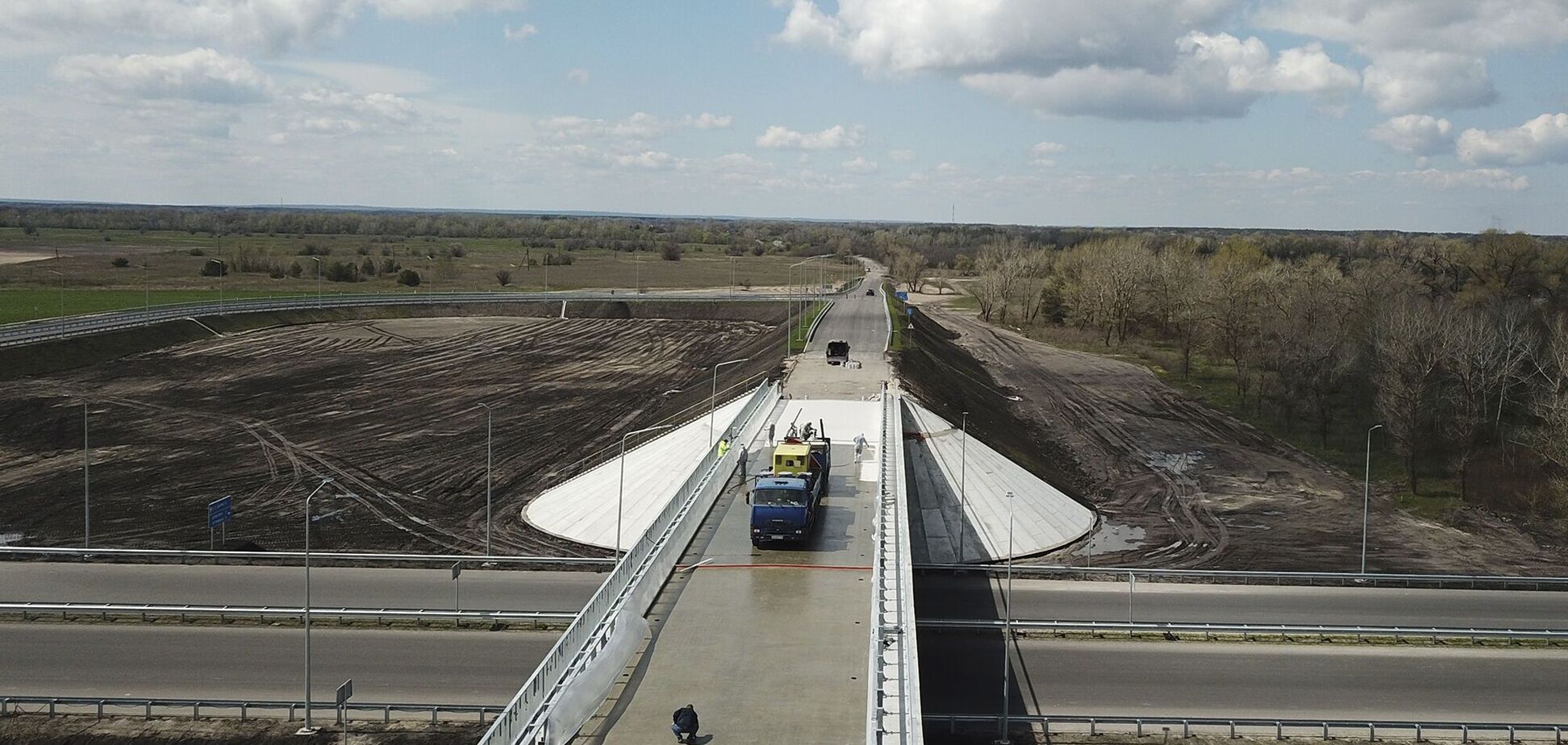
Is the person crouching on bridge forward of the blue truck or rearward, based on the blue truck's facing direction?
forward

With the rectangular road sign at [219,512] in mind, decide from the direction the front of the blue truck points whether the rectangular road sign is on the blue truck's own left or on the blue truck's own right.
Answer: on the blue truck's own right

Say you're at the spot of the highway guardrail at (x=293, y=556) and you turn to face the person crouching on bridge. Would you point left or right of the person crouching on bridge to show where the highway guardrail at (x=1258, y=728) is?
left

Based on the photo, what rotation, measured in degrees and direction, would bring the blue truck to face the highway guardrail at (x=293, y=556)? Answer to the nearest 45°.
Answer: approximately 135° to its right

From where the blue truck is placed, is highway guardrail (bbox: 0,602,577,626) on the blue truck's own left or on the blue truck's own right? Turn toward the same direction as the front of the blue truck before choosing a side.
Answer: on the blue truck's own right

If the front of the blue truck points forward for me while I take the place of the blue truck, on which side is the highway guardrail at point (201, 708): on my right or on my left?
on my right

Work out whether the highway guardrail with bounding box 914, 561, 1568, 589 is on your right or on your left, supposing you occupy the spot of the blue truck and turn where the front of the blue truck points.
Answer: on your left

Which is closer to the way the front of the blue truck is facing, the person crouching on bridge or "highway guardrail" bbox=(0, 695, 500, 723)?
the person crouching on bridge

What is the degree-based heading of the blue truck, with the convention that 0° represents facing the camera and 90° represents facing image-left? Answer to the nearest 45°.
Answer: approximately 0°
